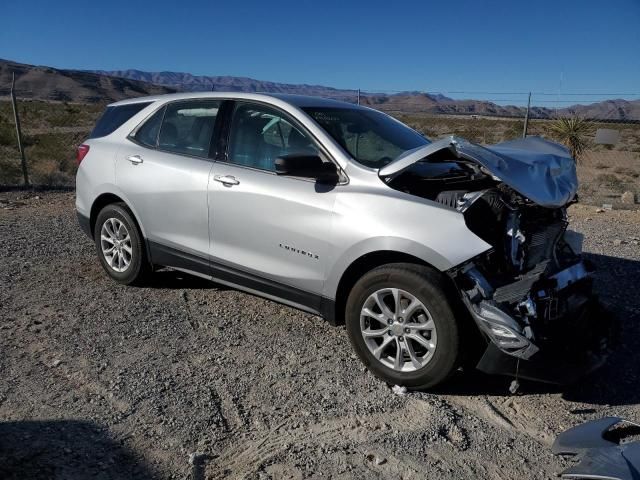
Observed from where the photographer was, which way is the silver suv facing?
facing the viewer and to the right of the viewer

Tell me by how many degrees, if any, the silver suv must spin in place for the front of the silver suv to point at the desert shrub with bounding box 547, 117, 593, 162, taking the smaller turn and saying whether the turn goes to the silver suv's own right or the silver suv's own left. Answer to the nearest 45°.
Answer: approximately 90° to the silver suv's own left

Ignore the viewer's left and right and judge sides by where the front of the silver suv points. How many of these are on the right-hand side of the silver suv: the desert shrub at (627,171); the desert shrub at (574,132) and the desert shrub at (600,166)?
0

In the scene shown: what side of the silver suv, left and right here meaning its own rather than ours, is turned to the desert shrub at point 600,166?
left

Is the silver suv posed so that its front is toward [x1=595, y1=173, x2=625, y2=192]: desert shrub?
no

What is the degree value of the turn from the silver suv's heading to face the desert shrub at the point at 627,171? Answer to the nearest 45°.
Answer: approximately 90° to its left

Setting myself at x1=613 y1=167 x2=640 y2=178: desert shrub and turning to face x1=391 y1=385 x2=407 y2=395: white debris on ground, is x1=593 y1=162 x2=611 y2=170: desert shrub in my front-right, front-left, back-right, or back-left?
back-right
